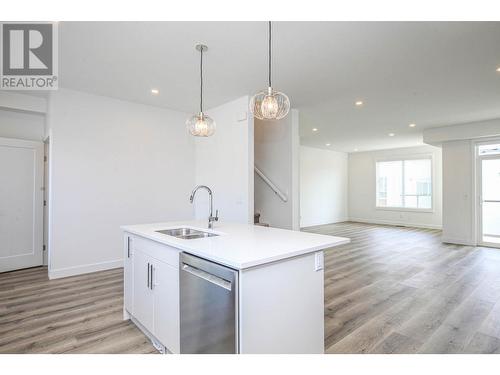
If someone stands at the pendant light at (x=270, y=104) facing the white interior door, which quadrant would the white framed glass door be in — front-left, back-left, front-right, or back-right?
back-right

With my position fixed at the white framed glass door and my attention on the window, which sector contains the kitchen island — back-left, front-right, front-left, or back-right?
back-left

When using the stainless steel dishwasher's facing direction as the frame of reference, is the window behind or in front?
behind

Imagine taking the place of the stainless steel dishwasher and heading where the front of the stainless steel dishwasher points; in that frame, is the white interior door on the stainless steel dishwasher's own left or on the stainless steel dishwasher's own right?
on the stainless steel dishwasher's own right

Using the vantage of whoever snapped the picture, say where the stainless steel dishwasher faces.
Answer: facing the viewer and to the left of the viewer
